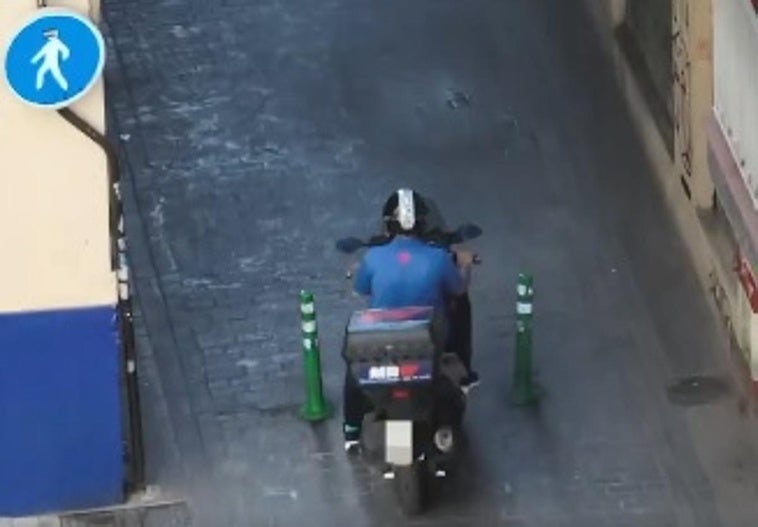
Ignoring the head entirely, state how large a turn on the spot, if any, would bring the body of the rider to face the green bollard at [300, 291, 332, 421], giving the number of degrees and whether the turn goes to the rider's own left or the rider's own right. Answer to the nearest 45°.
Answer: approximately 45° to the rider's own left

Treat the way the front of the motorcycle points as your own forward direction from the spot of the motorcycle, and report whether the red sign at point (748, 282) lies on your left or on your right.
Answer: on your right

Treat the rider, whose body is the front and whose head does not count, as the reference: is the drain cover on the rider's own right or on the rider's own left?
on the rider's own right

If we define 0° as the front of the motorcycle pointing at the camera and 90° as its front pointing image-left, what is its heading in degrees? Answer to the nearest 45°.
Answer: approximately 180°

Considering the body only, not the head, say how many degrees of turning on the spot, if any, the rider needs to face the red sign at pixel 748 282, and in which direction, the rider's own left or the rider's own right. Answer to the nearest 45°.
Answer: approximately 90° to the rider's own right

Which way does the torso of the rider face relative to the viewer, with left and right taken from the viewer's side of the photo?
facing away from the viewer

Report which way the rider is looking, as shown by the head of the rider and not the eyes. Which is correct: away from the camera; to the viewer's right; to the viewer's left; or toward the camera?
away from the camera

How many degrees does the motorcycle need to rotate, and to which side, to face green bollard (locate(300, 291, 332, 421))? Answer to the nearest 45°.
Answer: approximately 45° to its left
